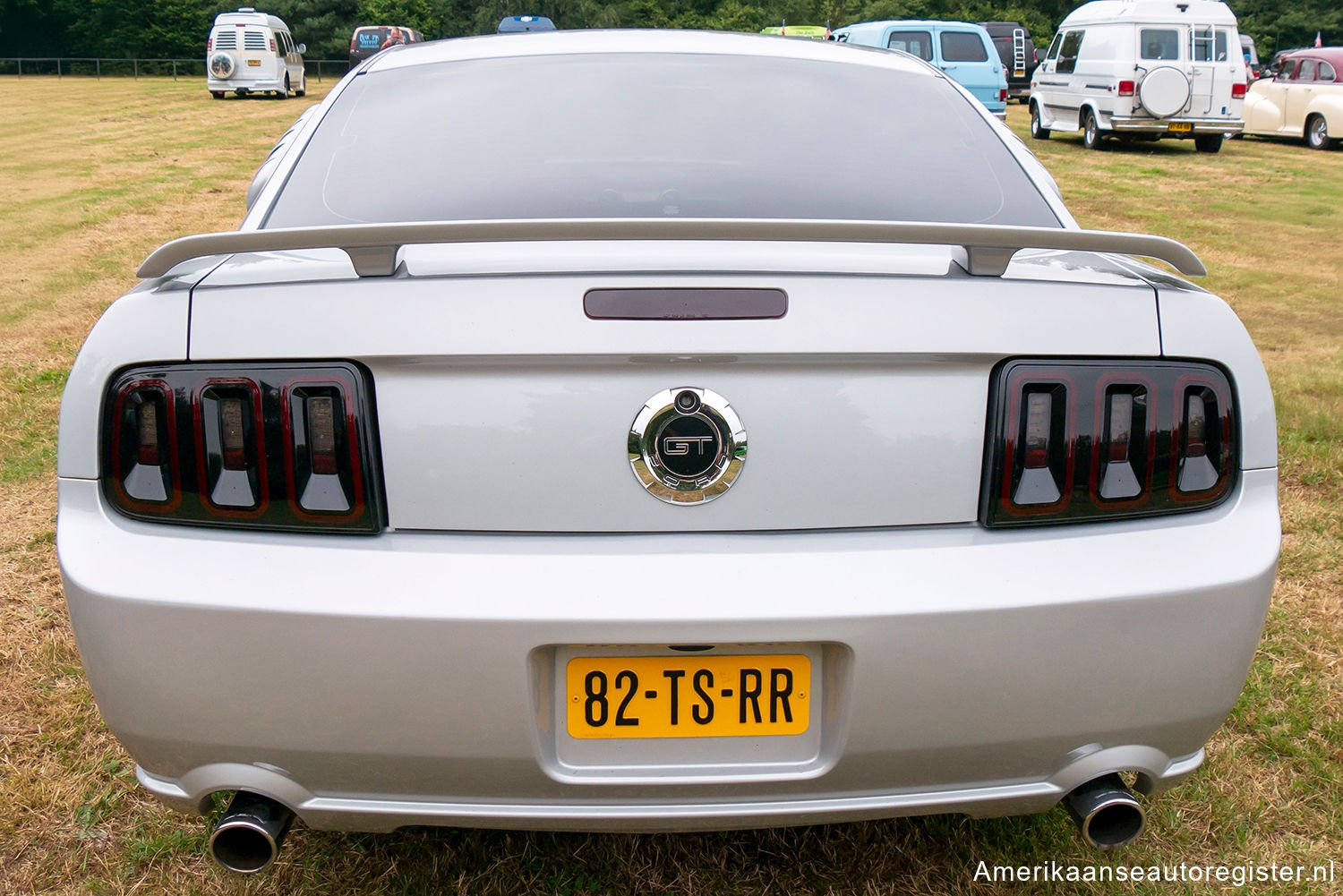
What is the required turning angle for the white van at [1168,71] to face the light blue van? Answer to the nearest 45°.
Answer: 0° — it already faces it

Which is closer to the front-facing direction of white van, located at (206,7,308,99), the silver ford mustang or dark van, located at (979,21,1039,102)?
the dark van

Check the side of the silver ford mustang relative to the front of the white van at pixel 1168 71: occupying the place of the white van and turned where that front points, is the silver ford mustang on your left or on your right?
on your left

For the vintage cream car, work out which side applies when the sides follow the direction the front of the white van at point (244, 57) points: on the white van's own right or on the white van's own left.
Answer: on the white van's own right

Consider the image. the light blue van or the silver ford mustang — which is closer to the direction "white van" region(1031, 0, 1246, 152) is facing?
the light blue van

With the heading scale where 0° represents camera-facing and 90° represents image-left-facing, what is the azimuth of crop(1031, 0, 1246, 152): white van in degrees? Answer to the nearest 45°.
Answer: approximately 135°

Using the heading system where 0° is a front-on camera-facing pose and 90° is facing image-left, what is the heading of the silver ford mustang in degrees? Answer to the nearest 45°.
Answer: approximately 180°

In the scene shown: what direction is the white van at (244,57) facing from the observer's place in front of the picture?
facing away from the viewer and to the right of the viewer

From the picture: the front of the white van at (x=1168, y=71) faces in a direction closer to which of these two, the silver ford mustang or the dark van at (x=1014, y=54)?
the dark van

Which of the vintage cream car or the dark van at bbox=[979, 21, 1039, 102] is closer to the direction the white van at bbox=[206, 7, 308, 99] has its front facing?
the dark van
